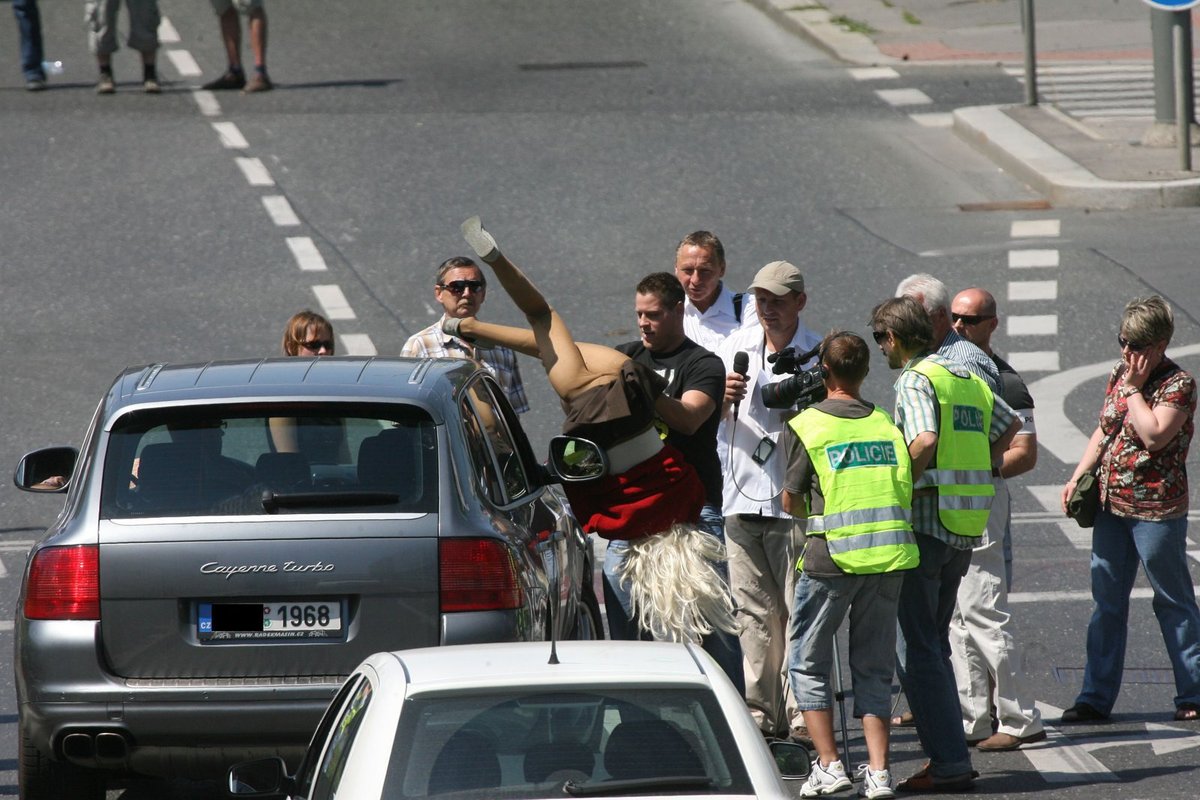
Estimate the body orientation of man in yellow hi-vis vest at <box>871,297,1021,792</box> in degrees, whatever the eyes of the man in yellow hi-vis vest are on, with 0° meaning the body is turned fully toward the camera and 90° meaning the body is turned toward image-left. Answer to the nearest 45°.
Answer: approximately 135°

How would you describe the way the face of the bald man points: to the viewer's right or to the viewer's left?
to the viewer's left

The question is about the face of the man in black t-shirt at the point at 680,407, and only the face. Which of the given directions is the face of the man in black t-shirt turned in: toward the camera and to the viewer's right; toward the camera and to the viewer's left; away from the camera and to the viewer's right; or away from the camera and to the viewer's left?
toward the camera and to the viewer's left

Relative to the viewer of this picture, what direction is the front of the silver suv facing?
facing away from the viewer

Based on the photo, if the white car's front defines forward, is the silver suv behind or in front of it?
in front

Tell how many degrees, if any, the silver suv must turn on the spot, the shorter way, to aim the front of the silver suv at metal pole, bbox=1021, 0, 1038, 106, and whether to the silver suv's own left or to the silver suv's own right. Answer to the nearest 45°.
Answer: approximately 45° to the silver suv's own right

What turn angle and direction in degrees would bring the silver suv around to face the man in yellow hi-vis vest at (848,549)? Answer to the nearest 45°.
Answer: approximately 90° to its right

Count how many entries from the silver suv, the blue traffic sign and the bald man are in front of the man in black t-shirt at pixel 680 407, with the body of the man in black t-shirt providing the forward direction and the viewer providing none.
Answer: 1

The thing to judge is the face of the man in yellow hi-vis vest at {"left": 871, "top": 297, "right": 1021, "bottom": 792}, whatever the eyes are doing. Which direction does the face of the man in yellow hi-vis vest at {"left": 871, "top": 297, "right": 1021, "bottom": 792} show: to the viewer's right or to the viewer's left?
to the viewer's left
